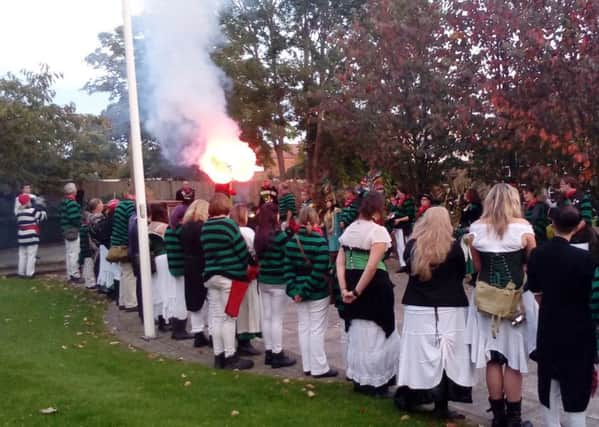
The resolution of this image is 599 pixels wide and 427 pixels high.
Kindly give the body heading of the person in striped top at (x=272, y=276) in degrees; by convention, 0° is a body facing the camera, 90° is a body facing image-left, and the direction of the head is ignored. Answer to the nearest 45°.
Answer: approximately 225°

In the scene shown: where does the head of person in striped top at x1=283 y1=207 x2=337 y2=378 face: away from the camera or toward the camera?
away from the camera

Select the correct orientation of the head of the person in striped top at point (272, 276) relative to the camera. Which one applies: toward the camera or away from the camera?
away from the camera

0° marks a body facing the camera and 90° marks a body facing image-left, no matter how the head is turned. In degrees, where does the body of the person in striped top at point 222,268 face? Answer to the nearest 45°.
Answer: approximately 225°

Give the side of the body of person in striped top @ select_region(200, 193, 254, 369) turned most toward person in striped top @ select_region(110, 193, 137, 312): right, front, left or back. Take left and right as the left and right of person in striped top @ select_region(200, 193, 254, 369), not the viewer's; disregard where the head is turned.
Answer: left
